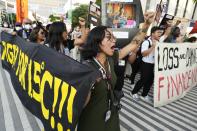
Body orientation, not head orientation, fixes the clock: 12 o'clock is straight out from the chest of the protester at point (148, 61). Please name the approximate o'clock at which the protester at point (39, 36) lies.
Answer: the protester at point (39, 36) is roughly at 5 o'clock from the protester at point (148, 61).

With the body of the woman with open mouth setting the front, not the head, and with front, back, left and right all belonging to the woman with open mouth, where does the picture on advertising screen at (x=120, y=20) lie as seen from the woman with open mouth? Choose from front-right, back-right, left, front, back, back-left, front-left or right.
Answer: back-left

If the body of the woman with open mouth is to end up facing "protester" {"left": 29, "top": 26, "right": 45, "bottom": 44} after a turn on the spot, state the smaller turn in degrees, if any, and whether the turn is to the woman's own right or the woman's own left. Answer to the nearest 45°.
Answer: approximately 180°

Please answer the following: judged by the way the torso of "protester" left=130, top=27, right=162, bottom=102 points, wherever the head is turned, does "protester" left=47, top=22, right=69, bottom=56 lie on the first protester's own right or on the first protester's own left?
on the first protester's own right

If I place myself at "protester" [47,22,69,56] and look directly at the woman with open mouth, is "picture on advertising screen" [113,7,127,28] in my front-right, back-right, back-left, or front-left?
back-left
